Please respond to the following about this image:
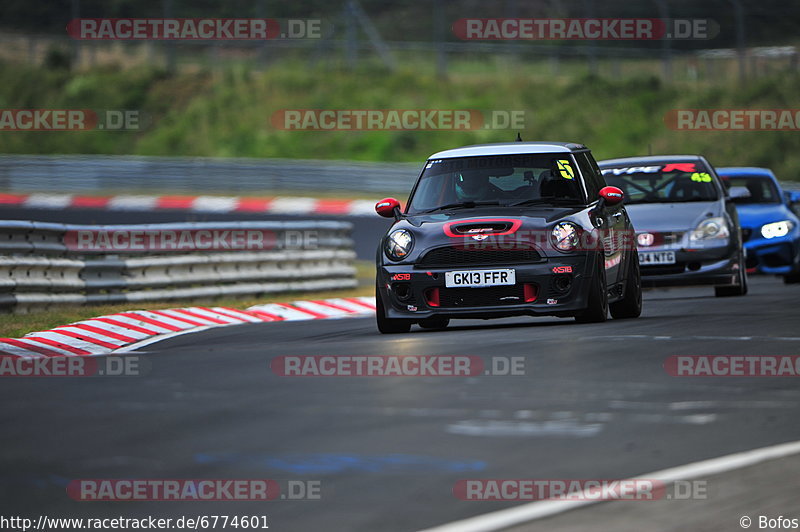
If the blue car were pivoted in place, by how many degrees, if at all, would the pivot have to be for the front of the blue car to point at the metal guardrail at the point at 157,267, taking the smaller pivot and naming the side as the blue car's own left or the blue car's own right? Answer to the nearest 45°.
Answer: approximately 45° to the blue car's own right

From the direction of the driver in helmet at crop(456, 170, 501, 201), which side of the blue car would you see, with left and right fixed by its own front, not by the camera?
front

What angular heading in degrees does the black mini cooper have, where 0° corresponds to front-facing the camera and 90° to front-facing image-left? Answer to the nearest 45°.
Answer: approximately 0°

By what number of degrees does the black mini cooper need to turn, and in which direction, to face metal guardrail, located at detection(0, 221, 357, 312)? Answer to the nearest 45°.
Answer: approximately 135° to its right

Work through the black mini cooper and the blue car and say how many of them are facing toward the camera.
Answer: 2

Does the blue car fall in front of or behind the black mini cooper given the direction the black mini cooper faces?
behind

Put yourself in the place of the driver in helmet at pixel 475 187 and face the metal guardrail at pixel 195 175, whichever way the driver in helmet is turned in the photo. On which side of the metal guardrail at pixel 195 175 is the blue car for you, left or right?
right

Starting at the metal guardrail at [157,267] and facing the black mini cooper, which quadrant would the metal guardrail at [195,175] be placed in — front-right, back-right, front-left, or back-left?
back-left

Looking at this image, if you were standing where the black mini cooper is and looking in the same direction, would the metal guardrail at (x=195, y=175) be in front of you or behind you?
behind

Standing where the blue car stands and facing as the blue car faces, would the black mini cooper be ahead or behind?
ahead
